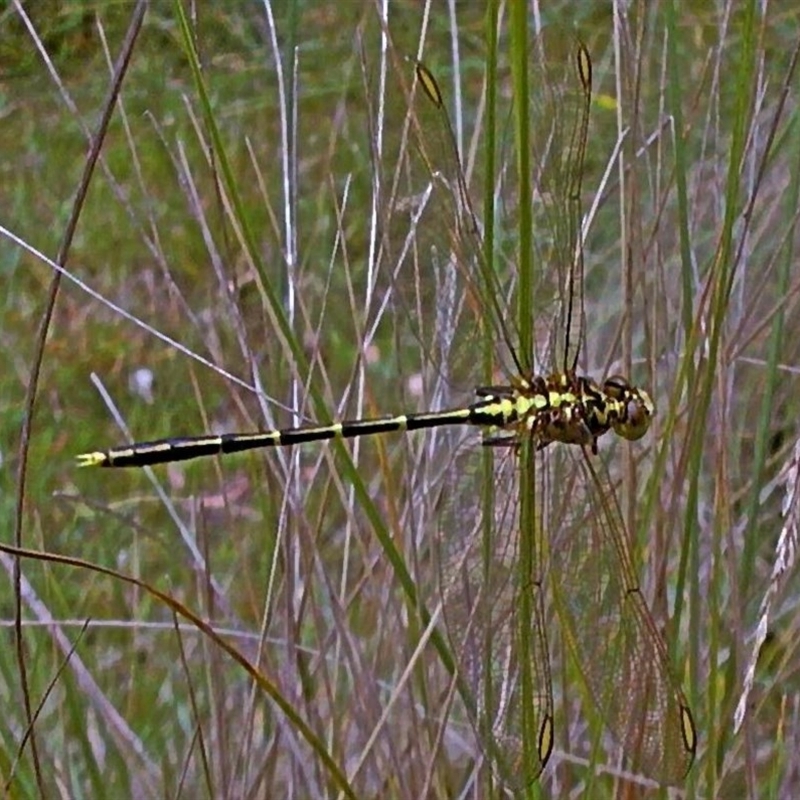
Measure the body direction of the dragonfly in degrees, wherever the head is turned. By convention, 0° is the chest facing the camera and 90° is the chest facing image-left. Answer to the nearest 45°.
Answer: approximately 270°
